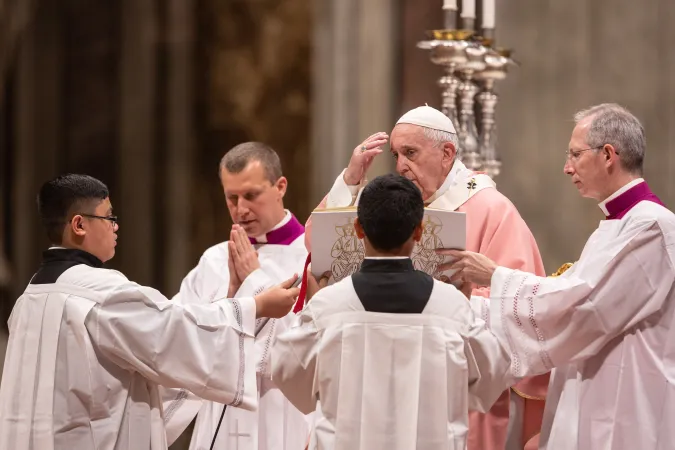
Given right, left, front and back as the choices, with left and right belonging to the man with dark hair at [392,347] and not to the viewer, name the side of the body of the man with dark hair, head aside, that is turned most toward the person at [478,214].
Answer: front

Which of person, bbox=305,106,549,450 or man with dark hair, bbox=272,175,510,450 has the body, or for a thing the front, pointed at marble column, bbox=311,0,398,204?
the man with dark hair

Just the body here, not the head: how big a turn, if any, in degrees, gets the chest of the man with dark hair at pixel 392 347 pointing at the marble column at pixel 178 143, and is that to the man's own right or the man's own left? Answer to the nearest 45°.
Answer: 0° — they already face it

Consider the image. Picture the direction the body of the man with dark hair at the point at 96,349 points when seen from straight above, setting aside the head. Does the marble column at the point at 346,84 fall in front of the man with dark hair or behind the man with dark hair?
in front

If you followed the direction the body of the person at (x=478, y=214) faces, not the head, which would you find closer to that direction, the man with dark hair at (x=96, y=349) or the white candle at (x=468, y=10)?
the man with dark hair

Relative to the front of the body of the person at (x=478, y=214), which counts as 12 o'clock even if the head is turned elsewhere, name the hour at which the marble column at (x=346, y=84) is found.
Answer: The marble column is roughly at 4 o'clock from the person.

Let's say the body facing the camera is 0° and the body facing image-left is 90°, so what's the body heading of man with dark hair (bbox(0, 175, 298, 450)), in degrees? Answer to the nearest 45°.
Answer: approximately 225°

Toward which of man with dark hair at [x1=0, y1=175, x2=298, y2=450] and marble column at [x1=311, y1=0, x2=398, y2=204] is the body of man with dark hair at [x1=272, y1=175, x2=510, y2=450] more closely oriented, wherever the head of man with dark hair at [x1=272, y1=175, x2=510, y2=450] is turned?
the marble column

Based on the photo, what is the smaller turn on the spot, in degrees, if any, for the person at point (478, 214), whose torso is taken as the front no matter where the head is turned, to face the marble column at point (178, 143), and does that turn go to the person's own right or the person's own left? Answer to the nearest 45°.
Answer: approximately 90° to the person's own right

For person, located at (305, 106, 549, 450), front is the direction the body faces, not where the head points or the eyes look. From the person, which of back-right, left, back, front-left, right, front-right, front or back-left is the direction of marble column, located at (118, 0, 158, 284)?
right

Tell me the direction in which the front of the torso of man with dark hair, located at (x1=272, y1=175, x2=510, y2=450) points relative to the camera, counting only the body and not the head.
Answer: away from the camera

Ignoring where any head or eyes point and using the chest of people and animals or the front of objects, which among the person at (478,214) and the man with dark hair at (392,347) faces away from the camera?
the man with dark hair

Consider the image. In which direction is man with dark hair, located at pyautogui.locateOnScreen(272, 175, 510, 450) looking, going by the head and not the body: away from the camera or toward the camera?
away from the camera

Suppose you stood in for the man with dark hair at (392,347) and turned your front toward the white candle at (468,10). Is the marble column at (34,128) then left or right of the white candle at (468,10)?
left

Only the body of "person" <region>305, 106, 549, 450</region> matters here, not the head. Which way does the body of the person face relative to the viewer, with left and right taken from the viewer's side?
facing the viewer and to the left of the viewer
